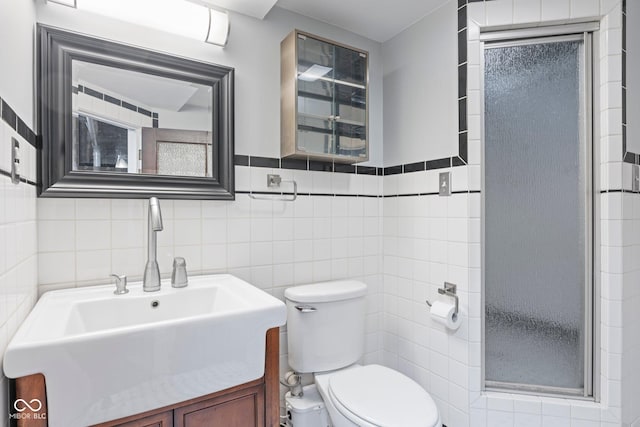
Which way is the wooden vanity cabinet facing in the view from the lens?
facing the viewer and to the right of the viewer

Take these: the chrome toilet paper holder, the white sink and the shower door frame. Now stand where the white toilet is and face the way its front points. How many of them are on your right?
1

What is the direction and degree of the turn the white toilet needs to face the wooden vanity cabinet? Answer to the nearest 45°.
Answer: approximately 90° to its right

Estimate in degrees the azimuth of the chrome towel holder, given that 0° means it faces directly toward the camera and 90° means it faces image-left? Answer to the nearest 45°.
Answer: approximately 315°

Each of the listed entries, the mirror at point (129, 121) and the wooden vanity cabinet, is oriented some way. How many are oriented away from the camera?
0

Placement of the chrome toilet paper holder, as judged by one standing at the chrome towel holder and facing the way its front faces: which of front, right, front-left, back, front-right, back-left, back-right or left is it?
front-left

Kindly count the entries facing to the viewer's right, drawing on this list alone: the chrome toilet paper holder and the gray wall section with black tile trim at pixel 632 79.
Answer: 0

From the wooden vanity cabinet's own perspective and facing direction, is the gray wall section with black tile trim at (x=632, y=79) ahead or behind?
ahead

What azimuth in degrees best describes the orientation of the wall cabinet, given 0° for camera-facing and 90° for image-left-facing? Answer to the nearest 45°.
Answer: approximately 315°

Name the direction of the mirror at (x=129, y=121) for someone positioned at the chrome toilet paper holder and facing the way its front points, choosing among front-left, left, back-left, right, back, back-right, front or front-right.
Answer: front

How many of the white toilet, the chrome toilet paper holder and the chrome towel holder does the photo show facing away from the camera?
0
